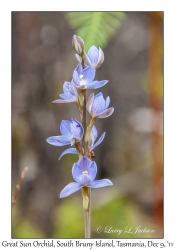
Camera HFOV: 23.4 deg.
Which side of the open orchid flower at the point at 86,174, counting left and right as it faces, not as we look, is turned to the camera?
front
